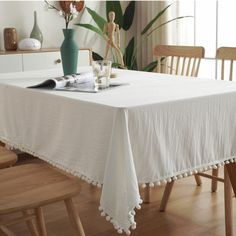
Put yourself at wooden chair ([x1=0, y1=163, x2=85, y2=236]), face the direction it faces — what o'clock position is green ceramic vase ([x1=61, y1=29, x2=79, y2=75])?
The green ceramic vase is roughly at 11 o'clock from the wooden chair.

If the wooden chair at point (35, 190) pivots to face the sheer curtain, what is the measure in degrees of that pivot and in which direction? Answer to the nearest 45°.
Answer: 0° — it already faces it

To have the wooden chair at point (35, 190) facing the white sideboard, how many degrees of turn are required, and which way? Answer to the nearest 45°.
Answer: approximately 45° to its left

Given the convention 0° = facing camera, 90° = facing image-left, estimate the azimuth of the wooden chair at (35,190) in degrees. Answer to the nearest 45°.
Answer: approximately 225°
